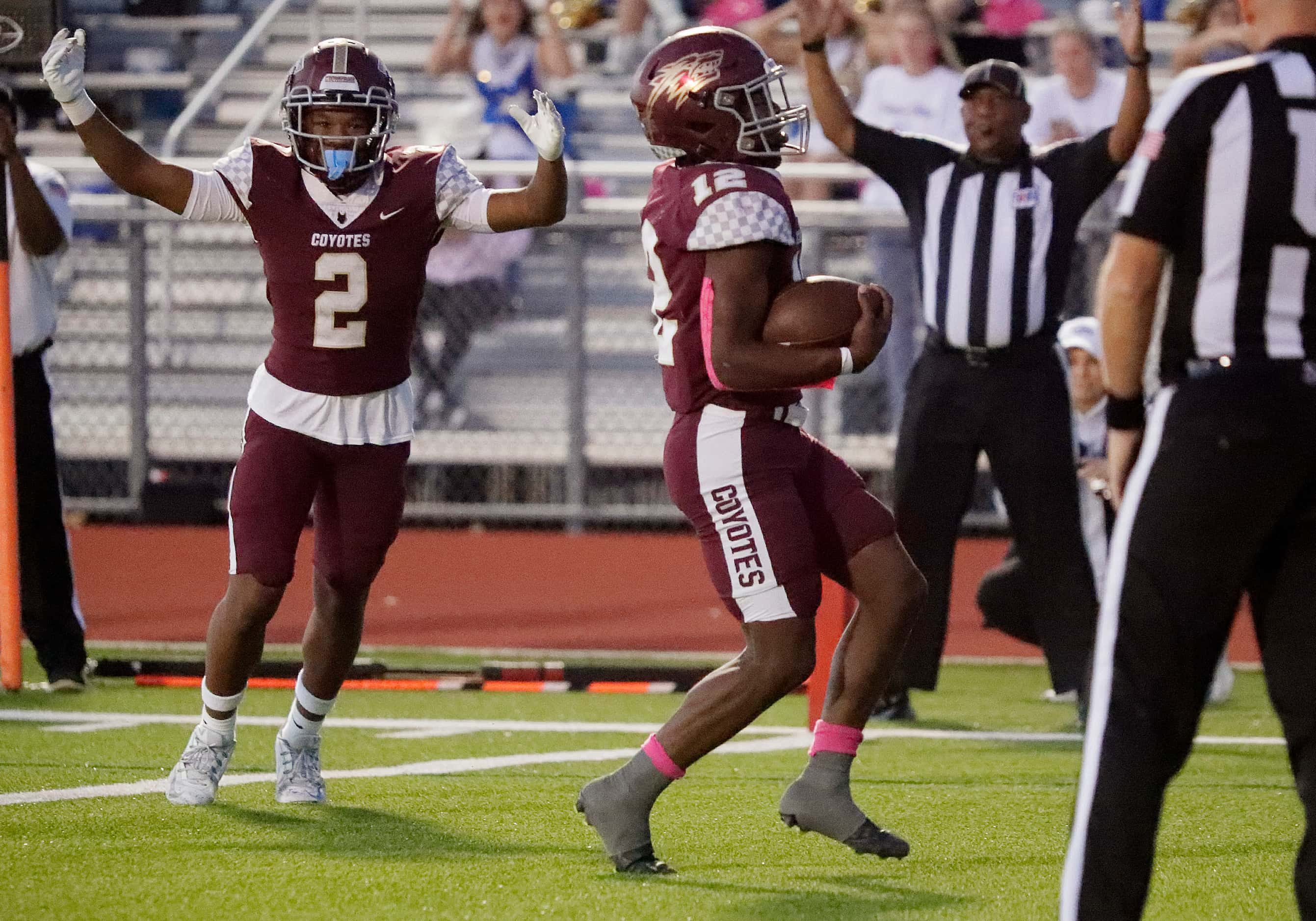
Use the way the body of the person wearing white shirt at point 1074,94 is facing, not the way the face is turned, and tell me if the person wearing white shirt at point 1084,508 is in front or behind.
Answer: in front

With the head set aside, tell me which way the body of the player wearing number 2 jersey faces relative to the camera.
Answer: toward the camera

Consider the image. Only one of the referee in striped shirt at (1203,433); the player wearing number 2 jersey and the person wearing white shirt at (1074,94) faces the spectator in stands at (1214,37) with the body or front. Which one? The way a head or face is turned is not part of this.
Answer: the referee in striped shirt

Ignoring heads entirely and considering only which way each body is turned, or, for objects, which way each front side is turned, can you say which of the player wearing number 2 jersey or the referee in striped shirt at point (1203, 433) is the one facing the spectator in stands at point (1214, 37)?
the referee in striped shirt

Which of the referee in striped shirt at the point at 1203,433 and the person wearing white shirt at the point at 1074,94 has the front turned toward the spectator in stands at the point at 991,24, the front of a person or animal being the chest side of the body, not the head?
the referee in striped shirt

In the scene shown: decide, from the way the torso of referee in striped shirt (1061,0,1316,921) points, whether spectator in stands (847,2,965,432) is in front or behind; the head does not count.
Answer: in front

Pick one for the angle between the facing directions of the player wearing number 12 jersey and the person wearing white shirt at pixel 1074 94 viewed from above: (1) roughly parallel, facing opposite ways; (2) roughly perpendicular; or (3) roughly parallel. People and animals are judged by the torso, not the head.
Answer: roughly perpendicular

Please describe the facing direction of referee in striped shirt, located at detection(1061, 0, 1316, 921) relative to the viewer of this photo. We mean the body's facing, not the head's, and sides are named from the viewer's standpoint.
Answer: facing away from the viewer

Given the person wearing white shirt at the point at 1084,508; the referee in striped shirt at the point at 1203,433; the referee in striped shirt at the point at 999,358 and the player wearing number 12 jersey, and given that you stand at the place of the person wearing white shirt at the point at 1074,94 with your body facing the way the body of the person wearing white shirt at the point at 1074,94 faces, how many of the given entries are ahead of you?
4

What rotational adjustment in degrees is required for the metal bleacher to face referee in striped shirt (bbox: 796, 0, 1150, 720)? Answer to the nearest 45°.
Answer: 0° — it already faces them

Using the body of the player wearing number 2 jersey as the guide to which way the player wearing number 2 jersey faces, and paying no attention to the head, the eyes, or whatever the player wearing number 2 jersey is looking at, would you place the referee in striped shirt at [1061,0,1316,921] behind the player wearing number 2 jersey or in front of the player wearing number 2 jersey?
in front

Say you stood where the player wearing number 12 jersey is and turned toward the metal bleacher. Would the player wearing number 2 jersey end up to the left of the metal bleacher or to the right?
left

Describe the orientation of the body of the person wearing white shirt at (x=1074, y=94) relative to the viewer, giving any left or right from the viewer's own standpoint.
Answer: facing the viewer

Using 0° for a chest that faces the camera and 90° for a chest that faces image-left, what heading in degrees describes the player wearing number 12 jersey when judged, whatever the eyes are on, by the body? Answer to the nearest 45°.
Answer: approximately 270°

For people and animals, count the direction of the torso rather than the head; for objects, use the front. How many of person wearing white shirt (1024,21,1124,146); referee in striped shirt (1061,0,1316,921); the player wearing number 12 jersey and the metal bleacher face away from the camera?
1
